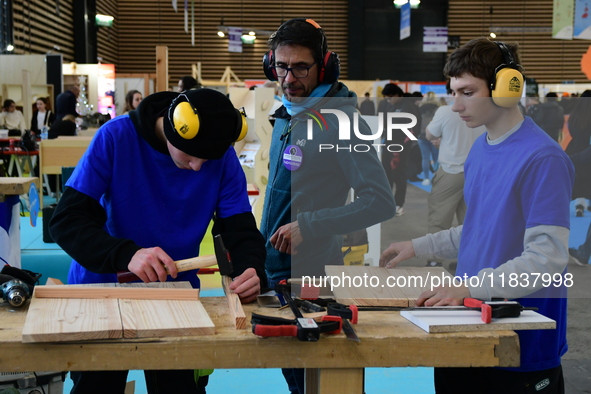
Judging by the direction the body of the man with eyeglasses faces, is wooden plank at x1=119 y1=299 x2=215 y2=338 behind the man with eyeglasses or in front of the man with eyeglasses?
in front

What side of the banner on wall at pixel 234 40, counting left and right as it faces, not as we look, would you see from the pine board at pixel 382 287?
front

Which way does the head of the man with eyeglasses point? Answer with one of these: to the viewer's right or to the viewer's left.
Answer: to the viewer's left

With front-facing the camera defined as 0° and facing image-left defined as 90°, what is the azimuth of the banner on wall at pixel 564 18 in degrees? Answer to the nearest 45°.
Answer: approximately 0°

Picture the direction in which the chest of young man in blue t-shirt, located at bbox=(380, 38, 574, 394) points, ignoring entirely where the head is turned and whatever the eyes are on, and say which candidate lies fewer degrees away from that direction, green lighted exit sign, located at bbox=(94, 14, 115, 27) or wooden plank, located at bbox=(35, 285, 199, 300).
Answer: the wooden plank

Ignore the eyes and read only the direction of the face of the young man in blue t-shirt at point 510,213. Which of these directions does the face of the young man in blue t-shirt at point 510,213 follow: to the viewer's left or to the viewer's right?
to the viewer's left

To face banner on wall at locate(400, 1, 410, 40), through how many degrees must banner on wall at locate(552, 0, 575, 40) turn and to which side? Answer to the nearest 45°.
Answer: approximately 135° to its right

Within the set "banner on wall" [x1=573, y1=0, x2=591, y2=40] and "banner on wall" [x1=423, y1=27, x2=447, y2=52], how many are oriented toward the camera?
2

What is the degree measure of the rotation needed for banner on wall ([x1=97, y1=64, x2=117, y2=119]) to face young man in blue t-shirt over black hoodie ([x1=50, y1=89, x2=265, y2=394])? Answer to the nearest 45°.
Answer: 0° — it already faces them
